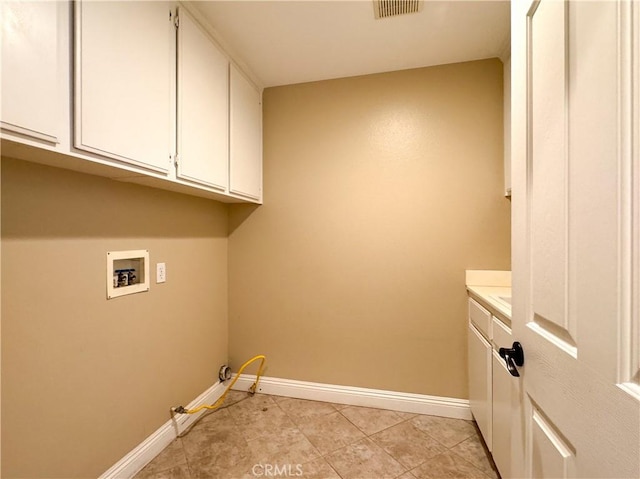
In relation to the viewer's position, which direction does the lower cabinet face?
facing to the left of the viewer

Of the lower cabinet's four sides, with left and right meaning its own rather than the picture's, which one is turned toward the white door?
left
